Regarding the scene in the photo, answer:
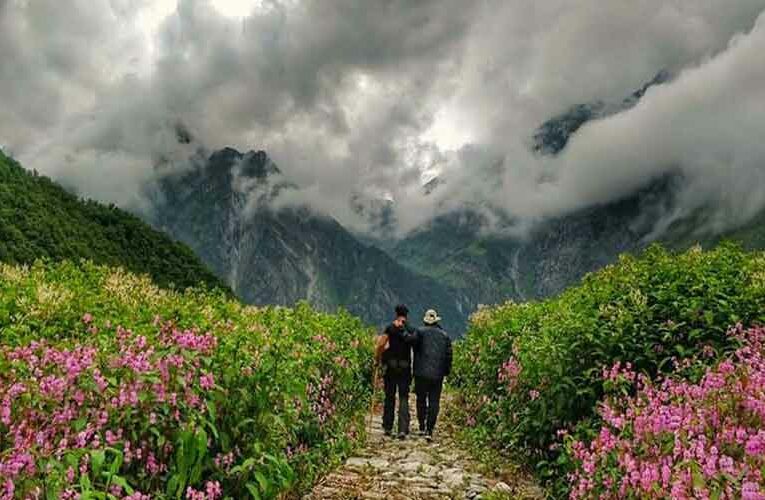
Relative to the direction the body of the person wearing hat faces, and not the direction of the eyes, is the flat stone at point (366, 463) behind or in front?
behind

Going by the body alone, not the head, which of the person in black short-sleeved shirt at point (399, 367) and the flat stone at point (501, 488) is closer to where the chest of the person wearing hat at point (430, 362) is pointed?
the person in black short-sleeved shirt

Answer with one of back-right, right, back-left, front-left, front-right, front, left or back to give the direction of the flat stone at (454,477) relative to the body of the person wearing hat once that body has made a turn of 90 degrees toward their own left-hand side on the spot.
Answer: left

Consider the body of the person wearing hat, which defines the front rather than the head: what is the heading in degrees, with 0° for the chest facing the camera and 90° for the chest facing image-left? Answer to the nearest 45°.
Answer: approximately 180°

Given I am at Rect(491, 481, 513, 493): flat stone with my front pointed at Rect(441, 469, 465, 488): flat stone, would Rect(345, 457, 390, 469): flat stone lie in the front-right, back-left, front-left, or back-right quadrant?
front-left

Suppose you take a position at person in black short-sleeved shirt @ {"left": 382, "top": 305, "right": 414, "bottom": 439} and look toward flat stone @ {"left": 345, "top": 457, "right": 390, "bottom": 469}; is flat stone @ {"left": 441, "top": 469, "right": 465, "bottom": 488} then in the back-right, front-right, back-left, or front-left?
front-left

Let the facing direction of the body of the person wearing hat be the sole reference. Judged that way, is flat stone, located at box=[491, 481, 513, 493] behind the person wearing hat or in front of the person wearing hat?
behind

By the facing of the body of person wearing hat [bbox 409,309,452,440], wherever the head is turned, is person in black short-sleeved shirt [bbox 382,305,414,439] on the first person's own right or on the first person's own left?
on the first person's own left

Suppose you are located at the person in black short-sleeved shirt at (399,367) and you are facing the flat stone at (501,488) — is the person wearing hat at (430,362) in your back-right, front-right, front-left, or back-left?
front-left
